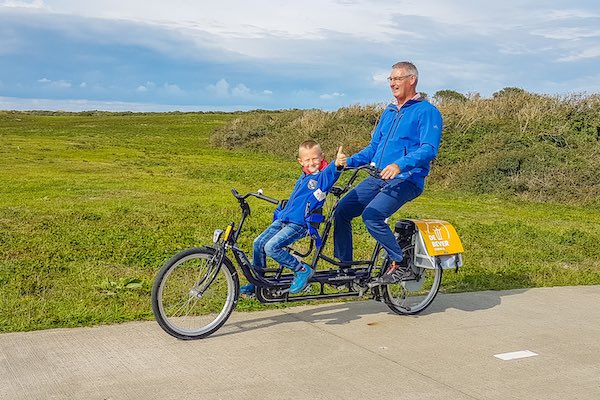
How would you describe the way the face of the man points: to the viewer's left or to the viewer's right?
to the viewer's left

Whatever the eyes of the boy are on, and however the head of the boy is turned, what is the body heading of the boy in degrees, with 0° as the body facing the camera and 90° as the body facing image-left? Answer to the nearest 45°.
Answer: approximately 45°

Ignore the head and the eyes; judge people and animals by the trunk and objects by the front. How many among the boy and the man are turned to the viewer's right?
0

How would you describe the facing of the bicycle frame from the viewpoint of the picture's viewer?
facing to the left of the viewer

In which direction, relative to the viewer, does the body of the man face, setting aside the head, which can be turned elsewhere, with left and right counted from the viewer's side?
facing the viewer and to the left of the viewer

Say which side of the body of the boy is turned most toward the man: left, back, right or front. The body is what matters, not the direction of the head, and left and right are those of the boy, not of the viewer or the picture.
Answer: back
